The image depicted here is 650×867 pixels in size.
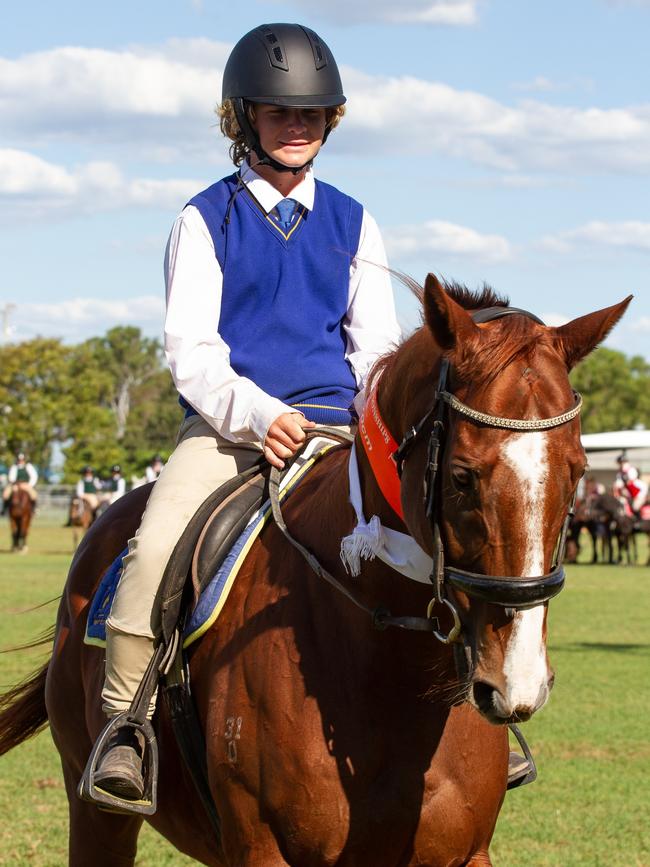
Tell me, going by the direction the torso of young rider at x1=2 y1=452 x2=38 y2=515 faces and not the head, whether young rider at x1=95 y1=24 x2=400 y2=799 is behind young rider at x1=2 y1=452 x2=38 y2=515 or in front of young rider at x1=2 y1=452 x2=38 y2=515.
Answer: in front

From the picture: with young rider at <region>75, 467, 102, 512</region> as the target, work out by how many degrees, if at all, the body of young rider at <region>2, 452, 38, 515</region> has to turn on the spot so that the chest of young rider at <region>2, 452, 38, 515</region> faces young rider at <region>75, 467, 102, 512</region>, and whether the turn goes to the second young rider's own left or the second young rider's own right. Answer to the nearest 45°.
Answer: approximately 135° to the second young rider's own left

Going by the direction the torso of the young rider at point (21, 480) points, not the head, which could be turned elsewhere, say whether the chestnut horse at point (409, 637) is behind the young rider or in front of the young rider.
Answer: in front

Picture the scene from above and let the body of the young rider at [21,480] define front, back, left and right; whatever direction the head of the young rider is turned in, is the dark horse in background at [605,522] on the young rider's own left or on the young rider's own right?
on the young rider's own left
